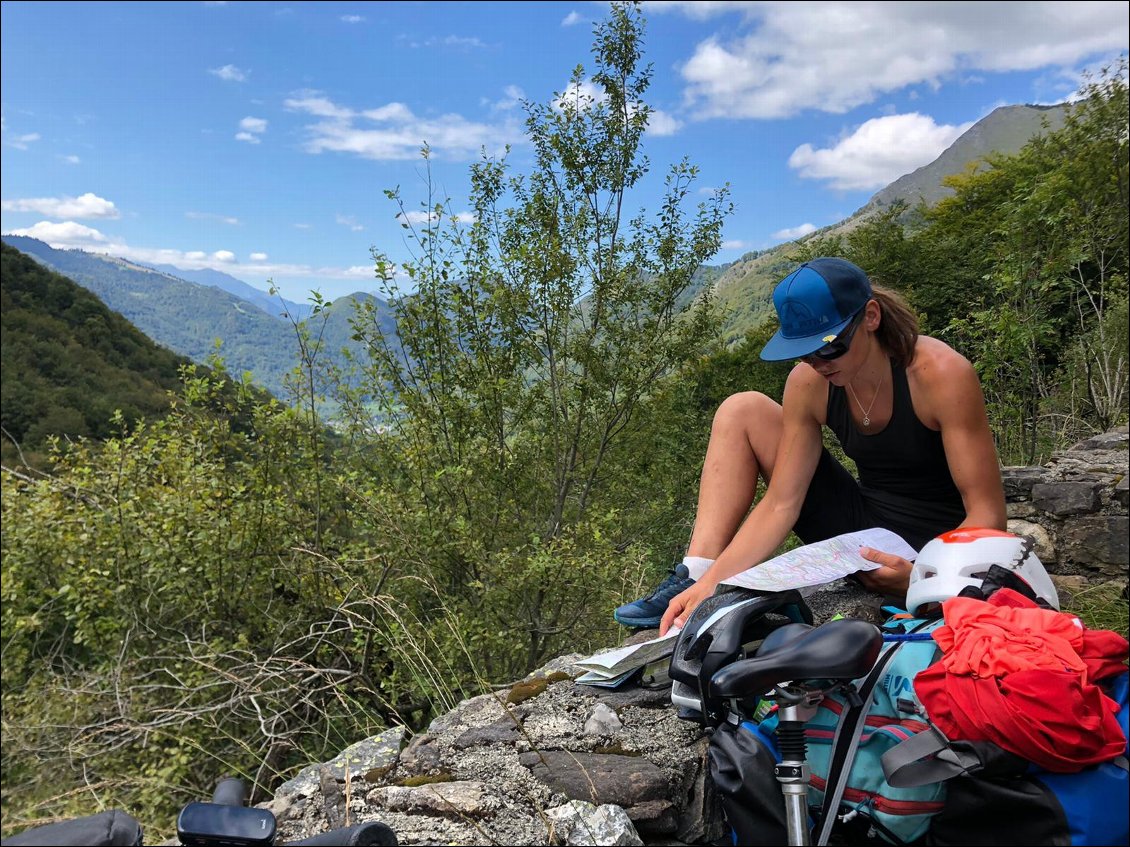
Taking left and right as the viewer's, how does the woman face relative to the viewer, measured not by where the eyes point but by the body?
facing the viewer and to the left of the viewer

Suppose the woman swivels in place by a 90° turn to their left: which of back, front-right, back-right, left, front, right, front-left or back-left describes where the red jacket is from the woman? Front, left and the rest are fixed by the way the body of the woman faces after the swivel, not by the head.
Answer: front-right
